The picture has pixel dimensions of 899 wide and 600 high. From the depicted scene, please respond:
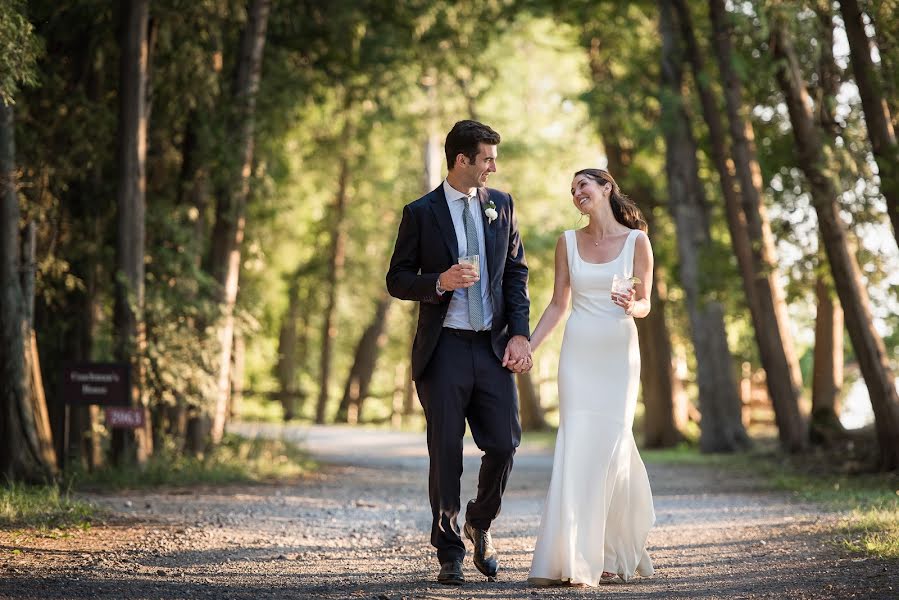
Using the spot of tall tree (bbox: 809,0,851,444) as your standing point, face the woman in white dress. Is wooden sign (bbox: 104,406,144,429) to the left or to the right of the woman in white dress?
right

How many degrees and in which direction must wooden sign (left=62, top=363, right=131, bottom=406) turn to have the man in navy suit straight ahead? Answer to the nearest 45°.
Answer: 0° — it already faces them

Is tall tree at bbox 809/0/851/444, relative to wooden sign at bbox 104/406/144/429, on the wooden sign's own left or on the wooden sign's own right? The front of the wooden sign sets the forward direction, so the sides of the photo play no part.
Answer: on the wooden sign's own left

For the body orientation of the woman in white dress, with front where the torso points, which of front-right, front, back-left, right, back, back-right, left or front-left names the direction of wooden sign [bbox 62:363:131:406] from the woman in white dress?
back-right

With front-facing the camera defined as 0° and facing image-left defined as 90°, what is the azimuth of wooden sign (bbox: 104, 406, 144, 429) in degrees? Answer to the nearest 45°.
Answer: approximately 0°

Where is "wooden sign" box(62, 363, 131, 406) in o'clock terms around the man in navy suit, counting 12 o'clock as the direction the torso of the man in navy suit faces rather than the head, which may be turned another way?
The wooden sign is roughly at 5 o'clock from the man in navy suit.

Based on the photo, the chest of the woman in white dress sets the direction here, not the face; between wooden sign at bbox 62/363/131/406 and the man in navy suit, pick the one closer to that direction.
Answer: the man in navy suit

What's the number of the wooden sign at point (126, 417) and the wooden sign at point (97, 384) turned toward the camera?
2

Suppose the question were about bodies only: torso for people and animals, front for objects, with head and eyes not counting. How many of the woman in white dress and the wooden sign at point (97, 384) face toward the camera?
2
